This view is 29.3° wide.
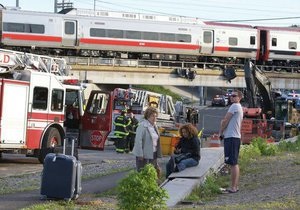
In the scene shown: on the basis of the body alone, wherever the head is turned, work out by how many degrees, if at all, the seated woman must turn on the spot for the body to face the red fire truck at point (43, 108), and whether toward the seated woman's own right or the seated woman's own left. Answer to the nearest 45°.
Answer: approximately 45° to the seated woman's own right

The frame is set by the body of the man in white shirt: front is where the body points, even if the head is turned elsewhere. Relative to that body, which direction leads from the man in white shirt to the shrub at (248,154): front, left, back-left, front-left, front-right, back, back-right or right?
right

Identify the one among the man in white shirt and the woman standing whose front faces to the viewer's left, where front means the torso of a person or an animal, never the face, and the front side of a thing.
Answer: the man in white shirt

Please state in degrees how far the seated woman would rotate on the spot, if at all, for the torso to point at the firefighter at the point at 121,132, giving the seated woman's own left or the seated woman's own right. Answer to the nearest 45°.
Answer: approximately 90° to the seated woman's own right

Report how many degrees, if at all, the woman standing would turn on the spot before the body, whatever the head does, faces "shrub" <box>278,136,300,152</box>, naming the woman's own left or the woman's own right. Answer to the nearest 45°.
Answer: approximately 90° to the woman's own left

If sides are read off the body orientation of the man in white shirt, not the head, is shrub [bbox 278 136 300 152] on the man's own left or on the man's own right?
on the man's own right

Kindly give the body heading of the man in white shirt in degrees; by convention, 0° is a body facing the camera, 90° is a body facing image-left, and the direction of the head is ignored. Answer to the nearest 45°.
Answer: approximately 90°
